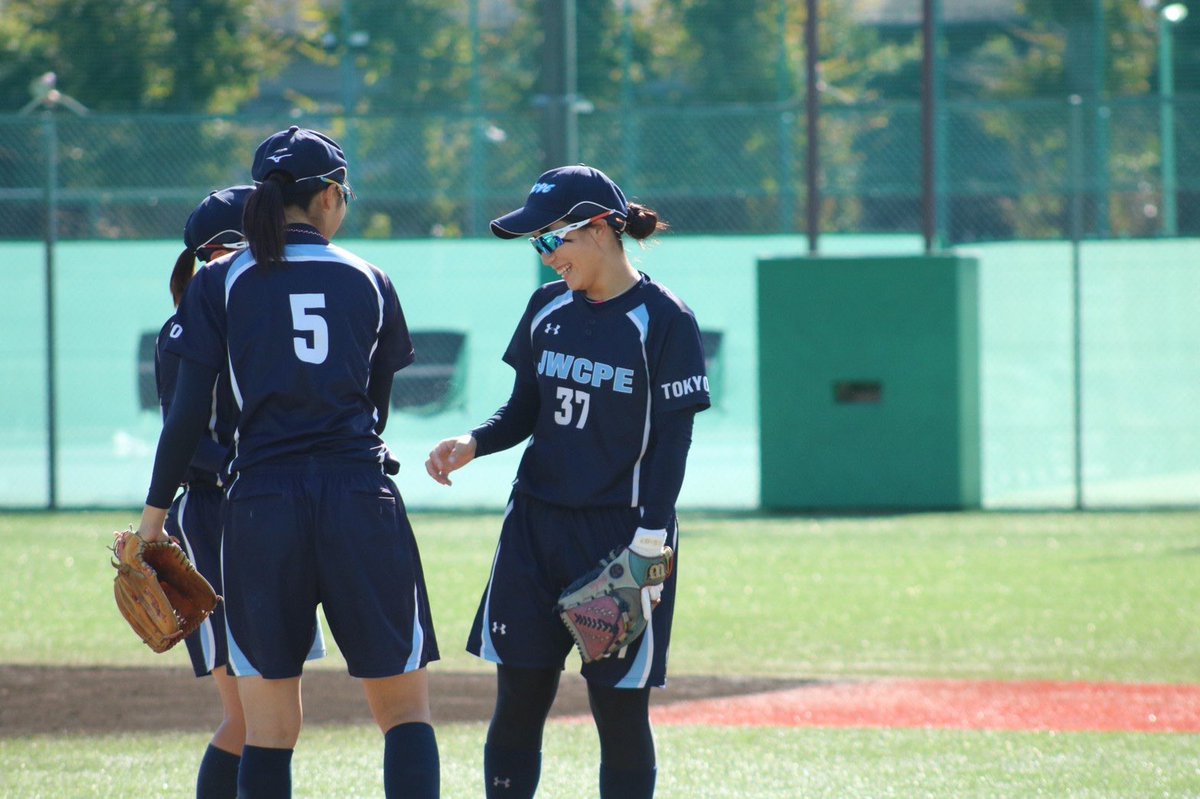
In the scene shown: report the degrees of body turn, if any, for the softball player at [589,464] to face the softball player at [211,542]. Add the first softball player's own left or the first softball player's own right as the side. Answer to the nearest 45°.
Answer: approximately 45° to the first softball player's own right

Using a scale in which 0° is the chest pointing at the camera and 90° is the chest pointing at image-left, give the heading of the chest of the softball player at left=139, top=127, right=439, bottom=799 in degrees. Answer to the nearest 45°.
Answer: approximately 180°

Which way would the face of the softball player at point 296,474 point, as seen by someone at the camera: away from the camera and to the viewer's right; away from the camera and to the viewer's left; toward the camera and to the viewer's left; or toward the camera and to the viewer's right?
away from the camera and to the viewer's right

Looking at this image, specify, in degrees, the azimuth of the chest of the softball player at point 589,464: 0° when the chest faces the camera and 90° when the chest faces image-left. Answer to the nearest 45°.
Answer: approximately 45°

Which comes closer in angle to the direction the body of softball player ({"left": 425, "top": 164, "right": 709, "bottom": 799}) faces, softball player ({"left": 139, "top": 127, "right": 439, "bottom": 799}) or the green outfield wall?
the softball player

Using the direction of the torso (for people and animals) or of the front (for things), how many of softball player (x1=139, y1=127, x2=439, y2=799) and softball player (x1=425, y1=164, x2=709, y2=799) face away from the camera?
1

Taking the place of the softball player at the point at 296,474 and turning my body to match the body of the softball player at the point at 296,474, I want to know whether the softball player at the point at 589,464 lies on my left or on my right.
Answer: on my right

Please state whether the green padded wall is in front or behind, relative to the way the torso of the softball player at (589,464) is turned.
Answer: behind

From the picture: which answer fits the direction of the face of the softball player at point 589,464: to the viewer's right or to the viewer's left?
to the viewer's left

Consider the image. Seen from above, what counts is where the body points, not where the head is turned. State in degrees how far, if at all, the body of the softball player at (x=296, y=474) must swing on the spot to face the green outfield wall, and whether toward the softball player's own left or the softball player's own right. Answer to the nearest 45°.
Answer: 0° — they already face it

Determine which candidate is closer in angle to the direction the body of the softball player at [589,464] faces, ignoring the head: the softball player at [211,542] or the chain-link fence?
the softball player

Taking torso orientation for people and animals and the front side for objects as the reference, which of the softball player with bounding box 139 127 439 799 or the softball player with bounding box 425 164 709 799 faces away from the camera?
the softball player with bounding box 139 127 439 799

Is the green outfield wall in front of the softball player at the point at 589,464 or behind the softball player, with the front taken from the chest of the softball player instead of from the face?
behind
